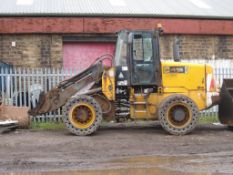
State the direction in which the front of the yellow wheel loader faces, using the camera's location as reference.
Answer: facing to the left of the viewer

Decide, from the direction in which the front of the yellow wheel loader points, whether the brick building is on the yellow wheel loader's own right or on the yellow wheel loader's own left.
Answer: on the yellow wheel loader's own right
